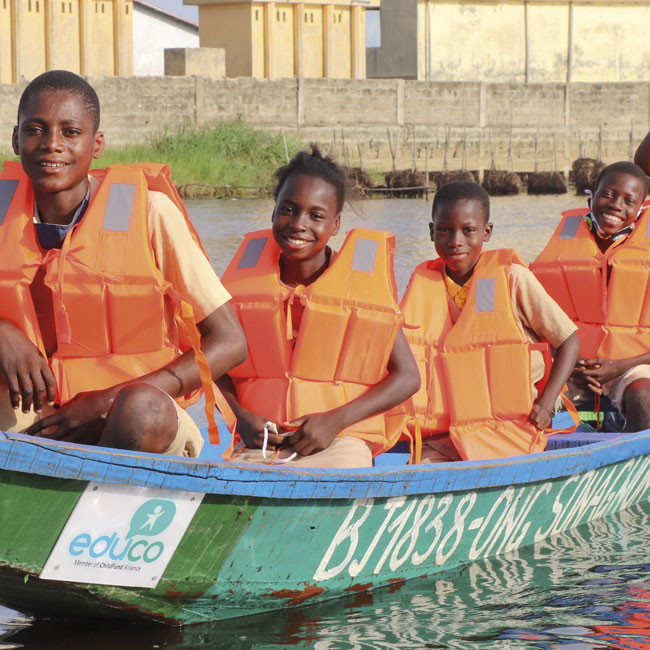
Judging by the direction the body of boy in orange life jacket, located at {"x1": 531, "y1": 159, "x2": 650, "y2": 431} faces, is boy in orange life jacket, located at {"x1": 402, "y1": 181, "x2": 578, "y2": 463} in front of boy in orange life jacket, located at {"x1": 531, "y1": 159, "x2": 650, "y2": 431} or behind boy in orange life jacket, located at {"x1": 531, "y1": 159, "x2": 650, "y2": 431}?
in front

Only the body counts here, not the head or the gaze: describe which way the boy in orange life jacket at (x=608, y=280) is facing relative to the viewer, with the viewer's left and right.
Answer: facing the viewer

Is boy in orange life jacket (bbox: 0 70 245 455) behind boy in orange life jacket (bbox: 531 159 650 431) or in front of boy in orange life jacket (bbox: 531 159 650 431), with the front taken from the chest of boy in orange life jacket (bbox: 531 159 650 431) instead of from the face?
in front

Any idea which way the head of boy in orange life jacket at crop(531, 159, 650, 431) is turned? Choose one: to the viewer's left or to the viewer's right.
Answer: to the viewer's left

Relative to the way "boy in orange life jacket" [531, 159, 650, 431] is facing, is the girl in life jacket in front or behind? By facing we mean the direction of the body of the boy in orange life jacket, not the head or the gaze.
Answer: in front
